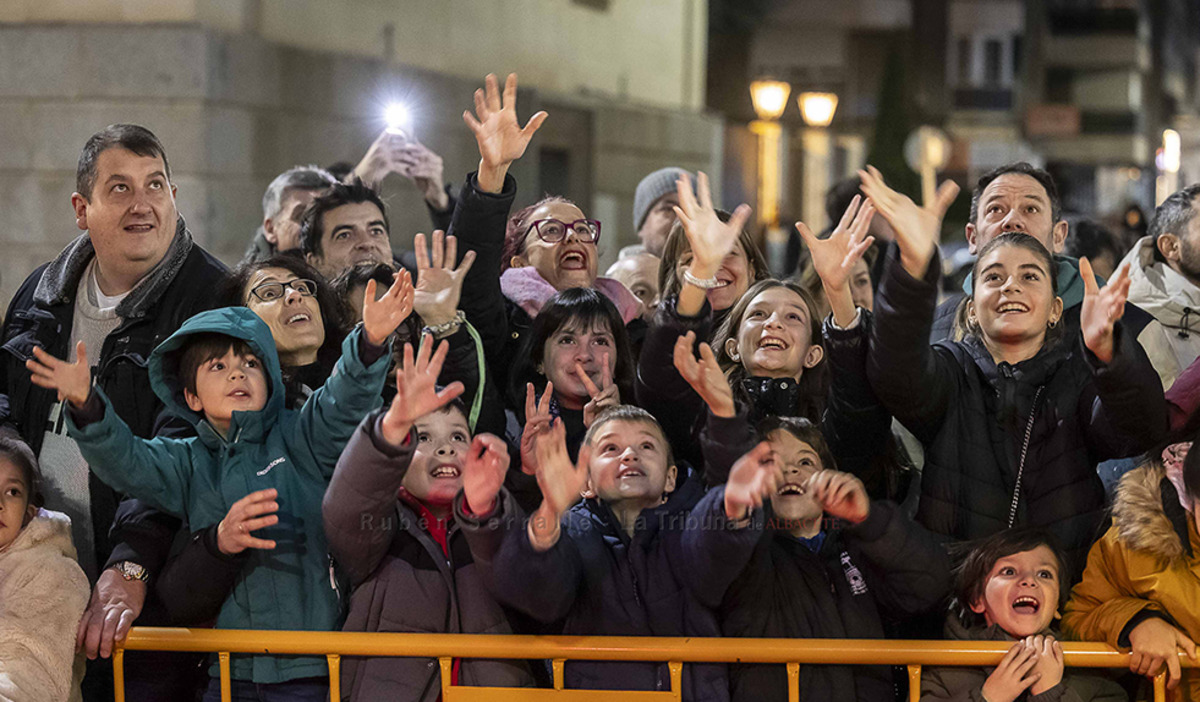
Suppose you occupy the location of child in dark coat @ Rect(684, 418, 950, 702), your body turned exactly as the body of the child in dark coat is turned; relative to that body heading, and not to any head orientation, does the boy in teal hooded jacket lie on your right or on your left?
on your right

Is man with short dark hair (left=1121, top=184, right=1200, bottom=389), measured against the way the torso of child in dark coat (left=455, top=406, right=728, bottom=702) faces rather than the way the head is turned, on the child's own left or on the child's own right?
on the child's own left

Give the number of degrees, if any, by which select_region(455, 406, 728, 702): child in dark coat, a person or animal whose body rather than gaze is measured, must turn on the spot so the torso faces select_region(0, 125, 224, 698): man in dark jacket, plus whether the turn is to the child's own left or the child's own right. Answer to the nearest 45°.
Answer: approximately 135° to the child's own right

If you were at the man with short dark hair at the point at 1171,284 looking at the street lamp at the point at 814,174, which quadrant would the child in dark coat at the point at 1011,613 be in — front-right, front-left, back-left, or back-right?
back-left

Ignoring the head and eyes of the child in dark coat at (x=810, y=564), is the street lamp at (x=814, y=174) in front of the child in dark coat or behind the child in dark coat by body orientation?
behind

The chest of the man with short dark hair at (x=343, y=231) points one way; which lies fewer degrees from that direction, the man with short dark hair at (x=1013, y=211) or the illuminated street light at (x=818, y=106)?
the man with short dark hair
